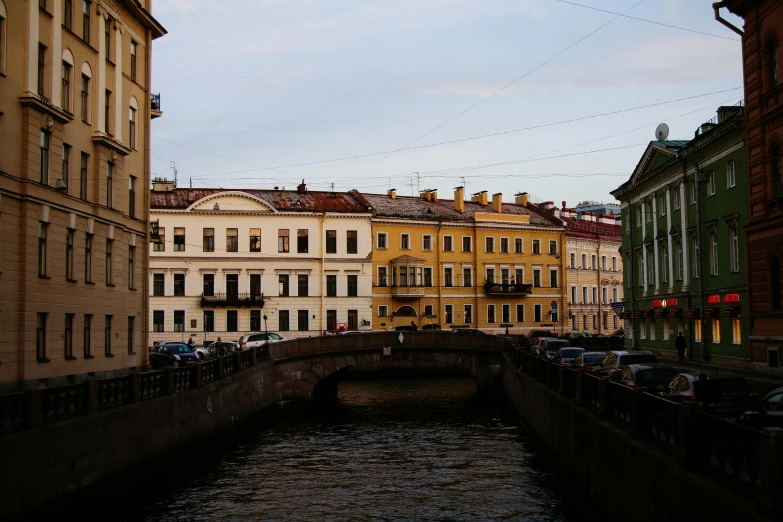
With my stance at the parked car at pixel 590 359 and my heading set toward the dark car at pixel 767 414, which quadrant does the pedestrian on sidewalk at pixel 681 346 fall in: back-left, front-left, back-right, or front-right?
back-left

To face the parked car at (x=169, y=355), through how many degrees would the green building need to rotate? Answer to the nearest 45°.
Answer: approximately 45° to its right

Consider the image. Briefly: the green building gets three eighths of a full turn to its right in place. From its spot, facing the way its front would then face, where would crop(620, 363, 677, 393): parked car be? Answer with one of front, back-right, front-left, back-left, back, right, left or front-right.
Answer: back

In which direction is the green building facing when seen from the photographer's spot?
facing the viewer and to the left of the viewer

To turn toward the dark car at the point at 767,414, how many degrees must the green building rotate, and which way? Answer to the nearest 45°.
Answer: approximately 45° to its left

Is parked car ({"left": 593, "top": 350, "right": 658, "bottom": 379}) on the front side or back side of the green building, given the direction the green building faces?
on the front side

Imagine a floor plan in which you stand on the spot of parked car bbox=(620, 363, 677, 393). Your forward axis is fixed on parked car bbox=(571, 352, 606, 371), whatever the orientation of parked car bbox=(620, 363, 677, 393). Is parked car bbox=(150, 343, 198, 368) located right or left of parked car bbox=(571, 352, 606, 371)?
left
